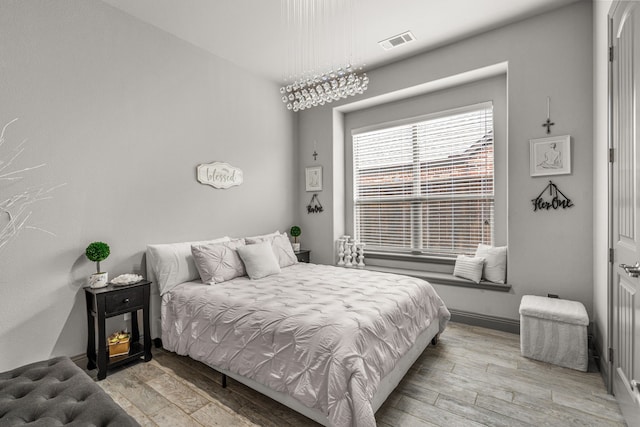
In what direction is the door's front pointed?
to the viewer's left

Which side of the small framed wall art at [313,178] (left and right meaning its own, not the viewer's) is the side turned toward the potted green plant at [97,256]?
front

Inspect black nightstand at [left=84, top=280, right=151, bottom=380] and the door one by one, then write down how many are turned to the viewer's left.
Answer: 1

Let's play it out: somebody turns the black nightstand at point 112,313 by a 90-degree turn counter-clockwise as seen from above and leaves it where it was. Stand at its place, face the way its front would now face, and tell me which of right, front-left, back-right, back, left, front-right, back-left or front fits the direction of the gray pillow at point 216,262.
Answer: front-right

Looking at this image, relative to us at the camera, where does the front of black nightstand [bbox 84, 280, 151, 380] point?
facing the viewer and to the right of the viewer

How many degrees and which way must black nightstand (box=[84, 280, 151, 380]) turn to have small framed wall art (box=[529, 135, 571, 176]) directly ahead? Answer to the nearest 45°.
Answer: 0° — it already faces it

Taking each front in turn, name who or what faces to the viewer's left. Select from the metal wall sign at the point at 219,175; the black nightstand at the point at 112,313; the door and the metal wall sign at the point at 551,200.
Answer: the door

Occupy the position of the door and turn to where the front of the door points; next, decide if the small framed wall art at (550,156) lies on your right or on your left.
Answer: on your right

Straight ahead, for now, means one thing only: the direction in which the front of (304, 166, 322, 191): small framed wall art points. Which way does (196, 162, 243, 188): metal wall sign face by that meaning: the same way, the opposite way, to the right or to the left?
to the left

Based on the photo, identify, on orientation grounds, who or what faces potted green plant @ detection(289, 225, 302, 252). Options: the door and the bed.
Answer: the door
